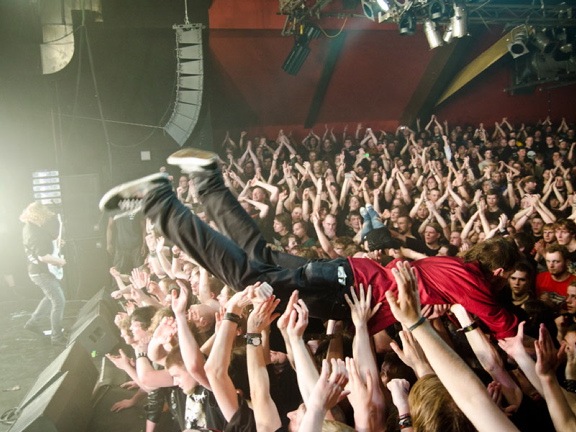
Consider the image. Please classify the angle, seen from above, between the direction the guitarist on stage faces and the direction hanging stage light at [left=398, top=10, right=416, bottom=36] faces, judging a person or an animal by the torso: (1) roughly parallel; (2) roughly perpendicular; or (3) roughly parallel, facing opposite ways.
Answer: roughly parallel, facing opposite ways

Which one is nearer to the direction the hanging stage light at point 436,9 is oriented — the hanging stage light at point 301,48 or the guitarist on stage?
the guitarist on stage

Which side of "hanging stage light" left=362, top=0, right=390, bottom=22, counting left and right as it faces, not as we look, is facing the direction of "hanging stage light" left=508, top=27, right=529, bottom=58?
back

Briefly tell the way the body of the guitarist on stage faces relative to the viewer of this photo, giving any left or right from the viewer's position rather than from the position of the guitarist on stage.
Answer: facing to the right of the viewer

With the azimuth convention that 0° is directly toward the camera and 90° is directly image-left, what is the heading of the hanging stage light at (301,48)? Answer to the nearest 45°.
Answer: approximately 90°

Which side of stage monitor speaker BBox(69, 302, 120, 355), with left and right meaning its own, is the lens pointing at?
left

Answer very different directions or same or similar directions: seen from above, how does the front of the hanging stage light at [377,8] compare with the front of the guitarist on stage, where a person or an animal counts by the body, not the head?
very different directions

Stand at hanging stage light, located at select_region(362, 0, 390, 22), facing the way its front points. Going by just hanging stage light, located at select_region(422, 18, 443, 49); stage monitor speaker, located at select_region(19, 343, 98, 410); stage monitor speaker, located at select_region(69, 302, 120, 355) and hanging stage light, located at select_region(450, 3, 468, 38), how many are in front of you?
2

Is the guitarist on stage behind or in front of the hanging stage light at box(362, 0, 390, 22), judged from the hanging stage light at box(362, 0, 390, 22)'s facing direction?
in front

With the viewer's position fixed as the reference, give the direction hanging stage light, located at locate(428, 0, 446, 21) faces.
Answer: facing the viewer and to the left of the viewer
